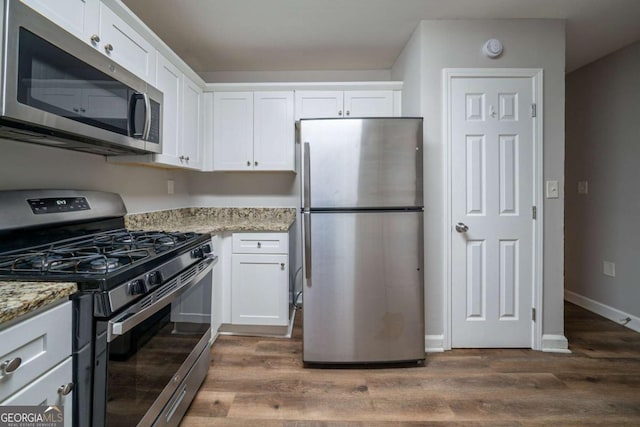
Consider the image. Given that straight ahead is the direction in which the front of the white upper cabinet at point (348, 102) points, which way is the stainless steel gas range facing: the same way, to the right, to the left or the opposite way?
to the left

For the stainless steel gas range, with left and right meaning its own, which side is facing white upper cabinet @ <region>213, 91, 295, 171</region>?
left

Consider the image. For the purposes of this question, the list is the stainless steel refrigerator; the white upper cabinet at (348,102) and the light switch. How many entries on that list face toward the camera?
3

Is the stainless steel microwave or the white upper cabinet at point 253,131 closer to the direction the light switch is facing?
the stainless steel microwave

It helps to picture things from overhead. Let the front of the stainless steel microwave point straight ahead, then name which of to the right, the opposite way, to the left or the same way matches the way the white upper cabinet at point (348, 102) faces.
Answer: to the right

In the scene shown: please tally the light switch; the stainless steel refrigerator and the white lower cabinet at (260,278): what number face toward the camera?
3

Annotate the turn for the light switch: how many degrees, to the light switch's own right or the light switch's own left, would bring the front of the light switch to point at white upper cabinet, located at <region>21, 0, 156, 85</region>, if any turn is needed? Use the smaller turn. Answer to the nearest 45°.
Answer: approximately 45° to the light switch's own right

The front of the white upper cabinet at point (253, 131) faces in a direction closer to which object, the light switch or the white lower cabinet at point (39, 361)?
the white lower cabinet

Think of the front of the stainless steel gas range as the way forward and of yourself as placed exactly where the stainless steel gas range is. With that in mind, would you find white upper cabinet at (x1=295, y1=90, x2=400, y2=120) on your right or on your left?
on your left
